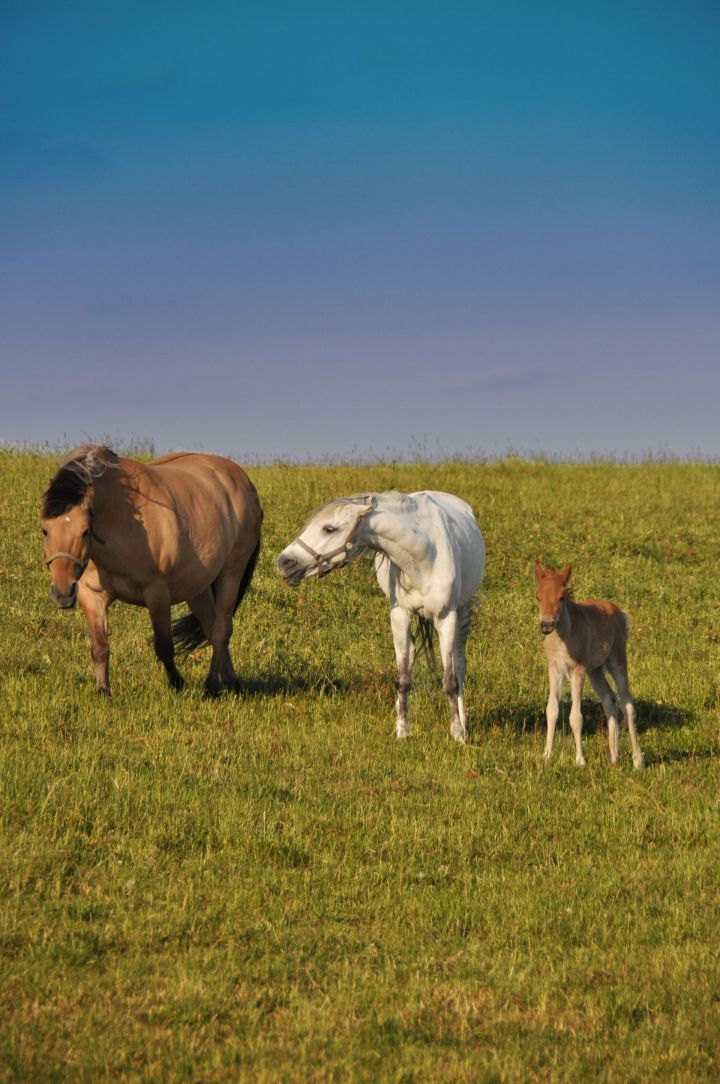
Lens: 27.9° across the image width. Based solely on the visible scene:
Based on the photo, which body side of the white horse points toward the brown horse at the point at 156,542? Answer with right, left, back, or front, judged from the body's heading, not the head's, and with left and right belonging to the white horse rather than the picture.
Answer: right

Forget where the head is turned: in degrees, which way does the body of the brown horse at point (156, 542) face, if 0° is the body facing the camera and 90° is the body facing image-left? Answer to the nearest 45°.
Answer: approximately 45°

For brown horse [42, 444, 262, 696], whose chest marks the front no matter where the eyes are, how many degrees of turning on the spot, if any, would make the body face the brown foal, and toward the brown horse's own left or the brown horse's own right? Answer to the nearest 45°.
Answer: approximately 90° to the brown horse's own left

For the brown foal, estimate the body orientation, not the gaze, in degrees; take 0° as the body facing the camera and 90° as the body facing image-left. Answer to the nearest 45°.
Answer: approximately 45°

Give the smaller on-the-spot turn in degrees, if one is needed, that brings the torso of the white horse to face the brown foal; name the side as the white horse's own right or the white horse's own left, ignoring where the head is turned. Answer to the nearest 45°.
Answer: approximately 90° to the white horse's own left

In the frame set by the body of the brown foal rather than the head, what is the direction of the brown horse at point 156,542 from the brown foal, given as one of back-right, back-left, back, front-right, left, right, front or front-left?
front-right

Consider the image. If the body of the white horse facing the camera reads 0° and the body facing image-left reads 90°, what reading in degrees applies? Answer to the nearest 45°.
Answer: approximately 0°
